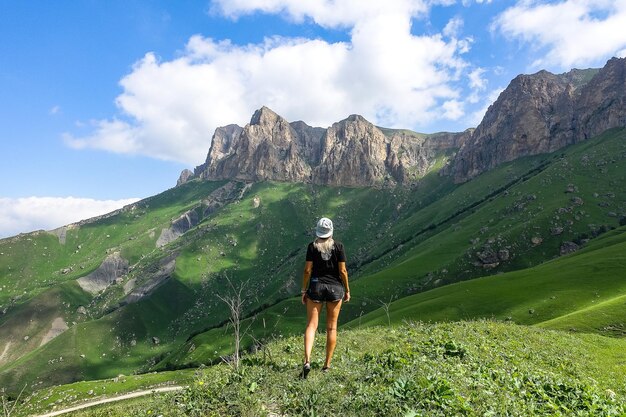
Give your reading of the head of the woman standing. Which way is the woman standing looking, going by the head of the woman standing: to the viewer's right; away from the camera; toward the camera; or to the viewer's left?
away from the camera

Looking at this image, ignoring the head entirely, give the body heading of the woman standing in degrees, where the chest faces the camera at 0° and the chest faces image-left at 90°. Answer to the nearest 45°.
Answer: approximately 180°
